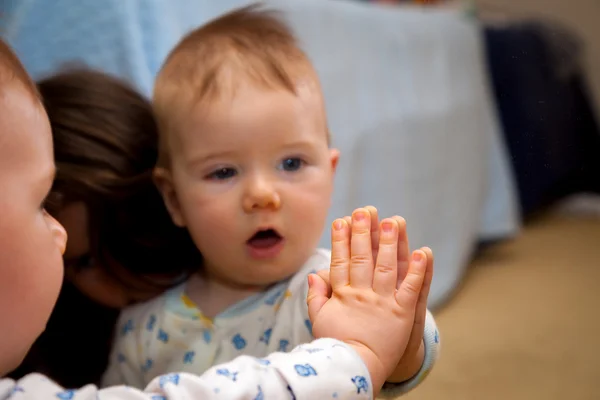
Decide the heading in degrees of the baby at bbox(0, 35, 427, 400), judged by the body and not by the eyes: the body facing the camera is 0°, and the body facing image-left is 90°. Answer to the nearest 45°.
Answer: approximately 225°

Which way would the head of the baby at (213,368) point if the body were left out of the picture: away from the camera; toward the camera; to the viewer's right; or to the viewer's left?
to the viewer's right
